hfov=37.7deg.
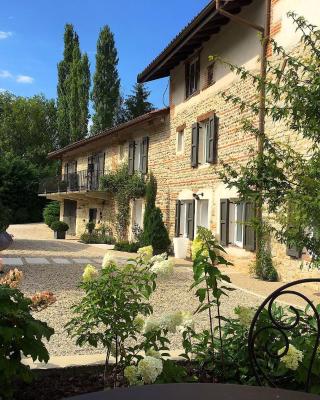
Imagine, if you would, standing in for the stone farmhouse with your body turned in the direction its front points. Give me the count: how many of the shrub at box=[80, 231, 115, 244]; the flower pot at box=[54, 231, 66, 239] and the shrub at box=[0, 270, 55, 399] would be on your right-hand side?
2

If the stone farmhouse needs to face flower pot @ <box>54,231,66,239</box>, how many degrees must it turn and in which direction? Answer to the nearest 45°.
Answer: approximately 90° to its right

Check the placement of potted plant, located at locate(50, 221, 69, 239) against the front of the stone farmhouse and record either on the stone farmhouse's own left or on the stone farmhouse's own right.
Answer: on the stone farmhouse's own right

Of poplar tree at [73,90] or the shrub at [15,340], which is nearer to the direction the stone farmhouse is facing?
the shrub

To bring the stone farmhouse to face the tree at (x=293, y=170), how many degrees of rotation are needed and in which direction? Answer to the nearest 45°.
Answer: approximately 45° to its left

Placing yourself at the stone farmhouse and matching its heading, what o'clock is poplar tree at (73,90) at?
The poplar tree is roughly at 4 o'clock from the stone farmhouse.

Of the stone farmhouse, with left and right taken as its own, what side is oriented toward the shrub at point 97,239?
right

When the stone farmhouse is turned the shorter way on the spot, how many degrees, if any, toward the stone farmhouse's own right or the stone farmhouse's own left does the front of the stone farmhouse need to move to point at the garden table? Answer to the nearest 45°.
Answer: approximately 45° to the stone farmhouse's own left

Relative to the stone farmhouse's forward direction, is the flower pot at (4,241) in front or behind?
in front

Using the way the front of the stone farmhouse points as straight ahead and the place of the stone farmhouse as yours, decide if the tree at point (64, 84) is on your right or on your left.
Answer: on your right

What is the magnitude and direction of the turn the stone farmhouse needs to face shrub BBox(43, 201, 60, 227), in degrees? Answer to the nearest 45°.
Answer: approximately 90° to its right

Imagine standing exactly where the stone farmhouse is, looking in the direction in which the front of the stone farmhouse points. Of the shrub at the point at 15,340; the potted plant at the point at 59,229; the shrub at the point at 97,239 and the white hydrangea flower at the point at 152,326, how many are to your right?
2

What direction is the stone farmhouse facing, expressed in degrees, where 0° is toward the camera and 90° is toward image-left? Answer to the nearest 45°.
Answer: approximately 45°

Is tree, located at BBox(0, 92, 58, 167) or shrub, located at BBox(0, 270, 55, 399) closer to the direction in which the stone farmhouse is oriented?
the shrub

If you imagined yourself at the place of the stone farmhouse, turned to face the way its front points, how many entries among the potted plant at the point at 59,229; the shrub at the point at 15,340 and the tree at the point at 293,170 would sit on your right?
1

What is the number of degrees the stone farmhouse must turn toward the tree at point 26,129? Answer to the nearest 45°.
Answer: approximately 90° to its right
